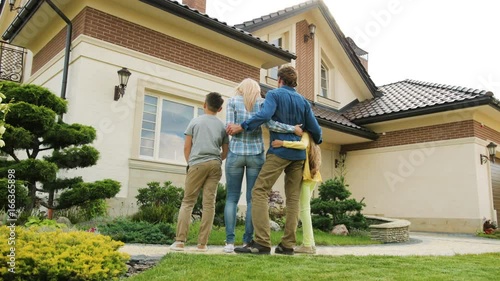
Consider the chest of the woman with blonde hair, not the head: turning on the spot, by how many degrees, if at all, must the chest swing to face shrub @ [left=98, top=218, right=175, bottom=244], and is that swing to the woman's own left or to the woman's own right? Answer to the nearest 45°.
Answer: approximately 45° to the woman's own left

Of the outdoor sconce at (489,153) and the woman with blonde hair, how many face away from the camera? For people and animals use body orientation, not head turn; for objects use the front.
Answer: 1

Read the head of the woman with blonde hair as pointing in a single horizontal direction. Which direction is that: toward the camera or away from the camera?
away from the camera

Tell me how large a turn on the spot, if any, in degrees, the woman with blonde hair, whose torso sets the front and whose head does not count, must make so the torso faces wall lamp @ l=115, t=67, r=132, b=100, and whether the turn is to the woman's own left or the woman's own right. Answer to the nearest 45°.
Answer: approximately 45° to the woman's own left

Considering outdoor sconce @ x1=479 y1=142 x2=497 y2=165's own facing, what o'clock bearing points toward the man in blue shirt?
The man in blue shirt is roughly at 2 o'clock from the outdoor sconce.

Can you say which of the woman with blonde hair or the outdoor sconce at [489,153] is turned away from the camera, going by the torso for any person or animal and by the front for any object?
the woman with blonde hair

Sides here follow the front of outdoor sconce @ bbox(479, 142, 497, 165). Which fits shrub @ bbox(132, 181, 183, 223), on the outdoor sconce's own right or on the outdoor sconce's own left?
on the outdoor sconce's own right

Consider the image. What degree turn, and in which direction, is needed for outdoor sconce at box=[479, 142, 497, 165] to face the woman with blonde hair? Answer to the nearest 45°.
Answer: approximately 45° to its right

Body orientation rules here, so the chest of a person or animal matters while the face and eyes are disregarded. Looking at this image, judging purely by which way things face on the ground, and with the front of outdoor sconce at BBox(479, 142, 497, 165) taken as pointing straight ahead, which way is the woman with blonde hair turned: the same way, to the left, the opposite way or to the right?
the opposite way

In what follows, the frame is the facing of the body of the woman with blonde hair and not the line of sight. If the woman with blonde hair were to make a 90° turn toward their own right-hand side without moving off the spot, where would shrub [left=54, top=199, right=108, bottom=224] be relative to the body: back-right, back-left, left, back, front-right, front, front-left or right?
back-left

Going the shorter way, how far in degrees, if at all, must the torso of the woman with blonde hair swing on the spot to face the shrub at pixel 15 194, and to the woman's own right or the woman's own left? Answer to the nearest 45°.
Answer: approximately 90° to the woman's own left

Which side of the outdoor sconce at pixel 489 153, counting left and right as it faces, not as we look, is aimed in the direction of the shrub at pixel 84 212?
right

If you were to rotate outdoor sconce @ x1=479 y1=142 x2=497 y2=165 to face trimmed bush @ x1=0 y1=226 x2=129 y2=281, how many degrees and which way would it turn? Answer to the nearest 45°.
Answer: approximately 45° to its right

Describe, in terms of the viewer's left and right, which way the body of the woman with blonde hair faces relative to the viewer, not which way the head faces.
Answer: facing away from the viewer

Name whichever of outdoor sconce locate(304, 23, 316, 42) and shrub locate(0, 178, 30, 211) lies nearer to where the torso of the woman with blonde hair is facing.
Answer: the outdoor sconce
